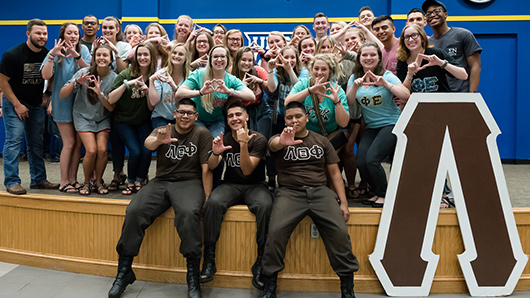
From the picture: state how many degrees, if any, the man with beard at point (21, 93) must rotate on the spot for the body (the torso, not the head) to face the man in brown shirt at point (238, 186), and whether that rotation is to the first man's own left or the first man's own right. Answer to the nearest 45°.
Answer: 0° — they already face them

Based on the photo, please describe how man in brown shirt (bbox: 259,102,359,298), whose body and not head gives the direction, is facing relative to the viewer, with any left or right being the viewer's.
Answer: facing the viewer

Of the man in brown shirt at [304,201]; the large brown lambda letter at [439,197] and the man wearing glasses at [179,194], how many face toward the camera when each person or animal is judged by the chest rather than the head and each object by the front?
3

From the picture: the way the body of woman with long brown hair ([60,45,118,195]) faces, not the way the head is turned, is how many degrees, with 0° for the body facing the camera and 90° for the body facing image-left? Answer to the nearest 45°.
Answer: approximately 0°

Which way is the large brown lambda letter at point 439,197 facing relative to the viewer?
toward the camera

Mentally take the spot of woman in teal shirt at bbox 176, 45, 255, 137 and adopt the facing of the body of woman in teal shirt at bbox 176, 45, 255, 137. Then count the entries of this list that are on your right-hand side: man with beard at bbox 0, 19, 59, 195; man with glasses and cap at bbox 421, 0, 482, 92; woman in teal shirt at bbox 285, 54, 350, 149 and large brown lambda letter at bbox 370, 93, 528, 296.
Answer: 1

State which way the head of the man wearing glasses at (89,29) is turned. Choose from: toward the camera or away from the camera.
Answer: toward the camera

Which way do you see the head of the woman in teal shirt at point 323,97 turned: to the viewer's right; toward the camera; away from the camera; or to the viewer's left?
toward the camera

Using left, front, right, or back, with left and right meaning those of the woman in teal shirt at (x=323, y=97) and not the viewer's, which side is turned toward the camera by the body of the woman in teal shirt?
front

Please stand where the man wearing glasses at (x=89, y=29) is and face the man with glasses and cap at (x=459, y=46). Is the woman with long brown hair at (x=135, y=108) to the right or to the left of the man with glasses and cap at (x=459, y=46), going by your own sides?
right

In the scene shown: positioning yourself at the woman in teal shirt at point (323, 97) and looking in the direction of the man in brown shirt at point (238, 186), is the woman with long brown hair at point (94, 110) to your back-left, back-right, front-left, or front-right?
front-right

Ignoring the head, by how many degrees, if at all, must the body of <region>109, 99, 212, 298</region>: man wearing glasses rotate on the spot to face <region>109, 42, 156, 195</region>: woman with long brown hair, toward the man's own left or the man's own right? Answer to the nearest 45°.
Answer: approximately 180°
